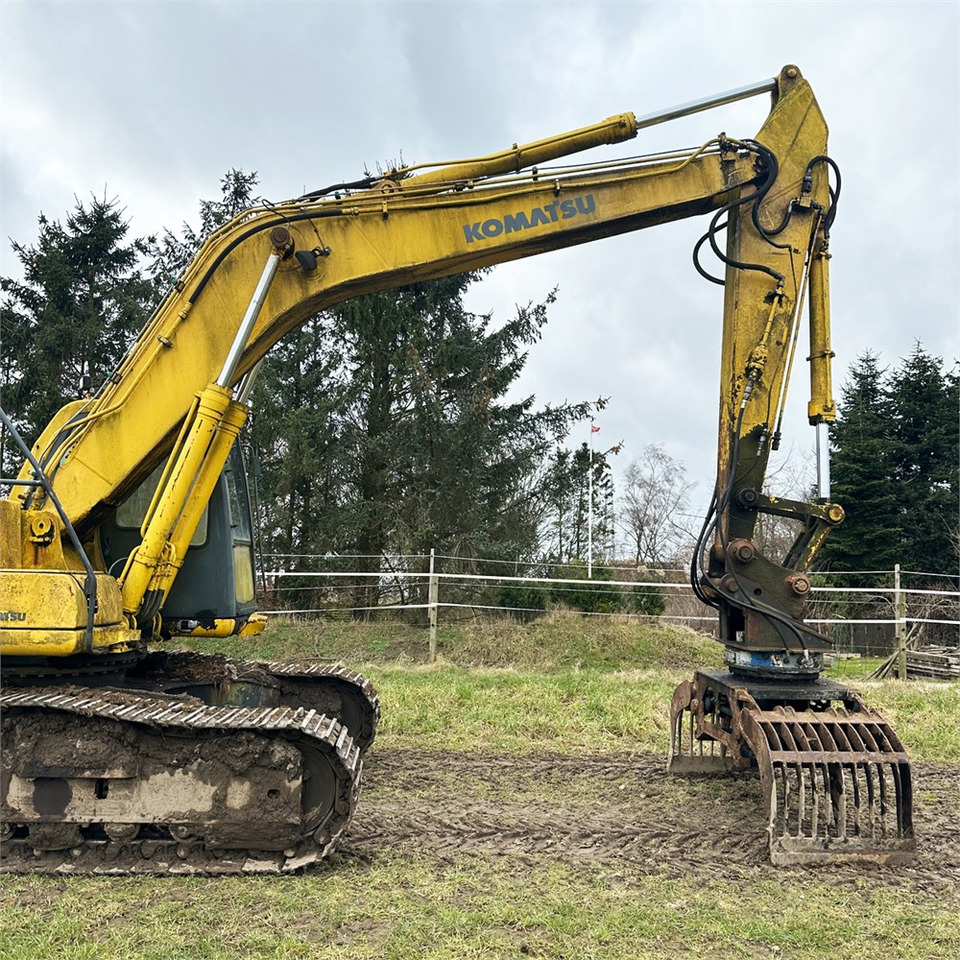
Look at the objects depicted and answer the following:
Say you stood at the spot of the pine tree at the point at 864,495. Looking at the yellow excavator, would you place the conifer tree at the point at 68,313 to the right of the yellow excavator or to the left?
right

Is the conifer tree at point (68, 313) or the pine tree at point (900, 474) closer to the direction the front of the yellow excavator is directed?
the pine tree

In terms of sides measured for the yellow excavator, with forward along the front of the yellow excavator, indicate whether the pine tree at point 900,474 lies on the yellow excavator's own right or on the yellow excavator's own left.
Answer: on the yellow excavator's own left

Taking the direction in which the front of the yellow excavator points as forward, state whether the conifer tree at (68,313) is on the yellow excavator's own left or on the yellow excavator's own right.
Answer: on the yellow excavator's own left

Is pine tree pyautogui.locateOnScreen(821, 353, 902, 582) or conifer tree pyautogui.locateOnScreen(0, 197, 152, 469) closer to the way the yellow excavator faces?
the pine tree

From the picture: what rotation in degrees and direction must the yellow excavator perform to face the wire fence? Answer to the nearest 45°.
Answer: approximately 90° to its left

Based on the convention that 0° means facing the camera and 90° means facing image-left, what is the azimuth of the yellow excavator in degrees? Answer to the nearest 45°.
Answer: approximately 270°

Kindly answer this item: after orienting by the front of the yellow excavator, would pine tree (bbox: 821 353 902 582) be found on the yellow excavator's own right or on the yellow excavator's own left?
on the yellow excavator's own left

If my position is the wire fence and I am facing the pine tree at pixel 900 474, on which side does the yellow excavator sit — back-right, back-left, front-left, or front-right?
back-right
